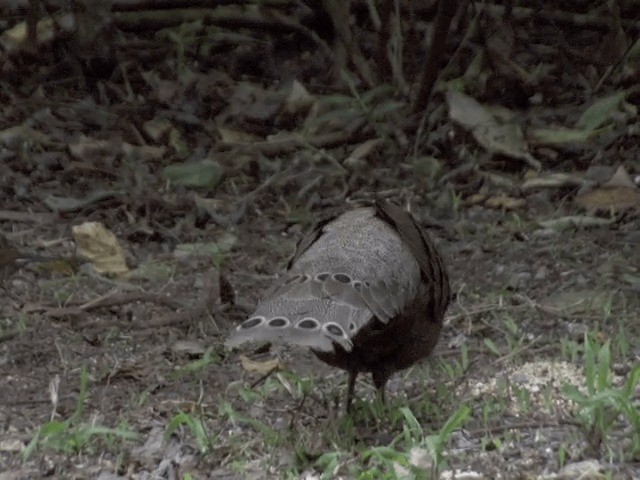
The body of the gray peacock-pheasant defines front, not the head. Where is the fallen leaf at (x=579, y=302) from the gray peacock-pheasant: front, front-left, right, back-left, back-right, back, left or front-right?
front

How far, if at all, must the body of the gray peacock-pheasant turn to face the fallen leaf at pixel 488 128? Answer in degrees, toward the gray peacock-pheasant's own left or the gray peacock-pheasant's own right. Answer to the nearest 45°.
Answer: approximately 45° to the gray peacock-pheasant's own left

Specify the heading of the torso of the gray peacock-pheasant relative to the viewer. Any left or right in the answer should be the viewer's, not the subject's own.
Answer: facing away from the viewer and to the right of the viewer

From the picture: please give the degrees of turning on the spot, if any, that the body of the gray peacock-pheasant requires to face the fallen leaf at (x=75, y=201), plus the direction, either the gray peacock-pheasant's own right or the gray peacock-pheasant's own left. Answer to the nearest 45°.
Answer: approximately 90° to the gray peacock-pheasant's own left

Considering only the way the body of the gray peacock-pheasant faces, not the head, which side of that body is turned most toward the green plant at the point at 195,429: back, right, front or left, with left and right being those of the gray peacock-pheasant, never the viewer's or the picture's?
back

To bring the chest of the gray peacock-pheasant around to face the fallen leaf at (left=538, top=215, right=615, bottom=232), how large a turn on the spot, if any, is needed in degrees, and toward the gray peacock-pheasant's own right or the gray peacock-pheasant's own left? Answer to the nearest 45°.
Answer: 0° — it already faces it

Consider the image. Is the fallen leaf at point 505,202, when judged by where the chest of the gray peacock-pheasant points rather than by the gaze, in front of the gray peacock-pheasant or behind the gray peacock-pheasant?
in front

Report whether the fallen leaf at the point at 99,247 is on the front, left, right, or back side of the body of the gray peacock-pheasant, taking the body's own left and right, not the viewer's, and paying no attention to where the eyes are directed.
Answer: left

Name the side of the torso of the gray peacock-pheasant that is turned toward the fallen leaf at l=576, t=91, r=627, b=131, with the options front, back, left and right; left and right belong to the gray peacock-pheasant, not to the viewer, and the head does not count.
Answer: front

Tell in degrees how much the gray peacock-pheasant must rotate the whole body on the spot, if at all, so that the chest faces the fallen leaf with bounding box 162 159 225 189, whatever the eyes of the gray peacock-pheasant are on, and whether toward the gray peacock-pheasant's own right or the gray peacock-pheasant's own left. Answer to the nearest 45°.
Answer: approximately 45° to the gray peacock-pheasant's own left
